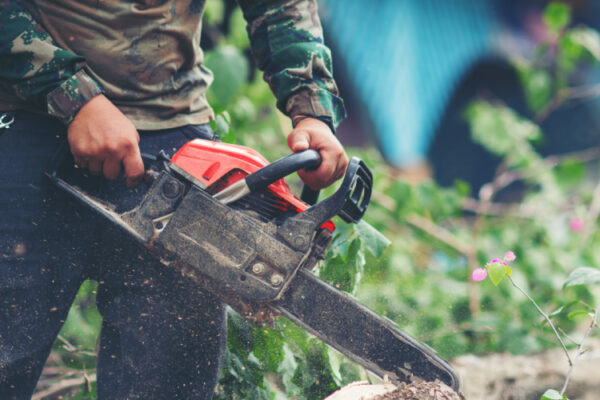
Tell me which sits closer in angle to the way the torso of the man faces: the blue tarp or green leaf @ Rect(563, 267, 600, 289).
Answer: the green leaf

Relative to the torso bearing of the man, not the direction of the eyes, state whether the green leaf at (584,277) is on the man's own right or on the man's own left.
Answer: on the man's own left

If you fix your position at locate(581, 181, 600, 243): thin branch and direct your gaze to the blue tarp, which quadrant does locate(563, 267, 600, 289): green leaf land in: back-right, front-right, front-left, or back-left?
back-left

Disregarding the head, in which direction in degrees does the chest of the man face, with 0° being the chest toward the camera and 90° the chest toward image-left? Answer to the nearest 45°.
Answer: approximately 315°

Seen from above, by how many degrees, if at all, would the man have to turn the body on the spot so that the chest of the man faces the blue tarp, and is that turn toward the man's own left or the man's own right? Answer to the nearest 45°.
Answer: approximately 135° to the man's own left
